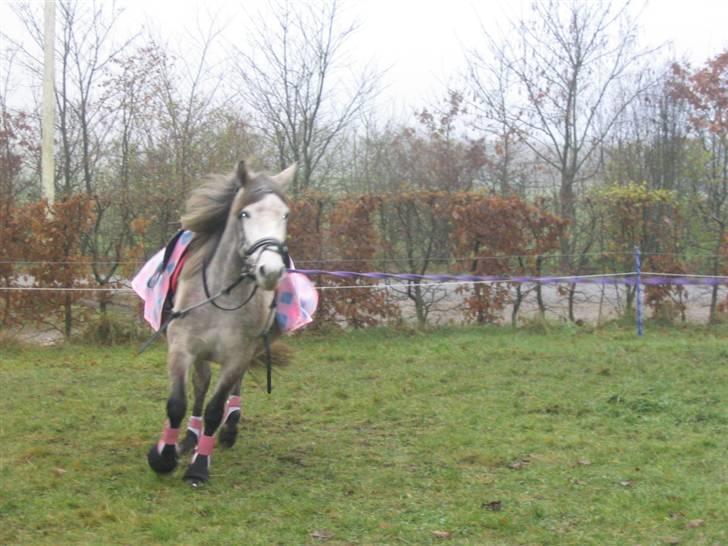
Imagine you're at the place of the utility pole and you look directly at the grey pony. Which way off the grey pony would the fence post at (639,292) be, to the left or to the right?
left

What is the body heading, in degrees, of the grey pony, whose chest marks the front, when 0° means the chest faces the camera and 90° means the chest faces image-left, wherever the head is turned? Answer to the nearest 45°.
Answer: approximately 0°

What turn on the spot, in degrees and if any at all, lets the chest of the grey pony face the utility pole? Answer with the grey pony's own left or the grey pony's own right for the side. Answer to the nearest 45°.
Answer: approximately 180°

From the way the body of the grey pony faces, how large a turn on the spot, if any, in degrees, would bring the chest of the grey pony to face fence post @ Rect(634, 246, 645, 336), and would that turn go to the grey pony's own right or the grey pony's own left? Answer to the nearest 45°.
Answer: approximately 135° to the grey pony's own left
